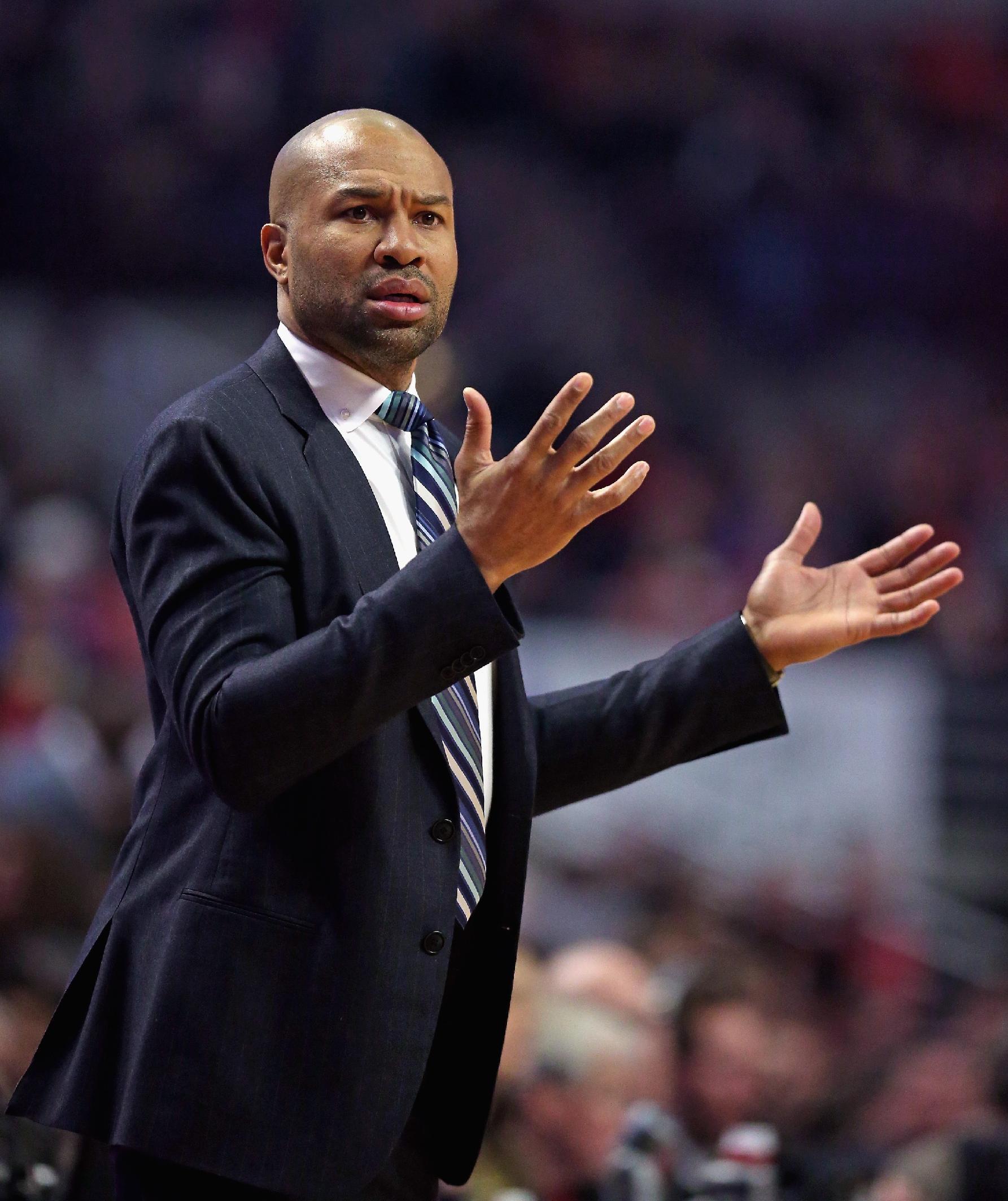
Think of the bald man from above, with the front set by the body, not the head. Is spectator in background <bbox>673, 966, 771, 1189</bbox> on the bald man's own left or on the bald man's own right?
on the bald man's own left

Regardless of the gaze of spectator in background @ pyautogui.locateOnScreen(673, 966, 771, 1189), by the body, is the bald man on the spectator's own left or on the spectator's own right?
on the spectator's own right
